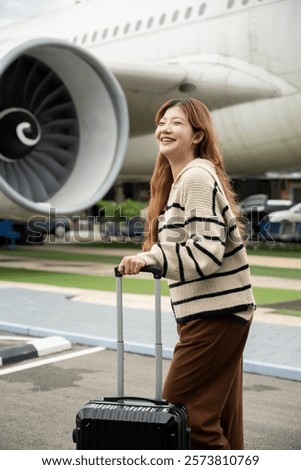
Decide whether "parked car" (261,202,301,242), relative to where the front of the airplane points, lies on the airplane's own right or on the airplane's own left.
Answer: on the airplane's own left

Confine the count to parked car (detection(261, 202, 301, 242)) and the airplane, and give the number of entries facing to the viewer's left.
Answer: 1

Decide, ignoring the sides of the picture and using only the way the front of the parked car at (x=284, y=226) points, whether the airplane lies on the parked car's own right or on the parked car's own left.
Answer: on the parked car's own left

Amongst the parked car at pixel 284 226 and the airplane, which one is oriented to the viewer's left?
the parked car

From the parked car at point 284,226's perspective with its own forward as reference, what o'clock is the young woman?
The young woman is roughly at 9 o'clock from the parked car.

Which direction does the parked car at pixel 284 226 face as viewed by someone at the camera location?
facing to the left of the viewer

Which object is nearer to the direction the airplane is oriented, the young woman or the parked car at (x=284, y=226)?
the young woman
